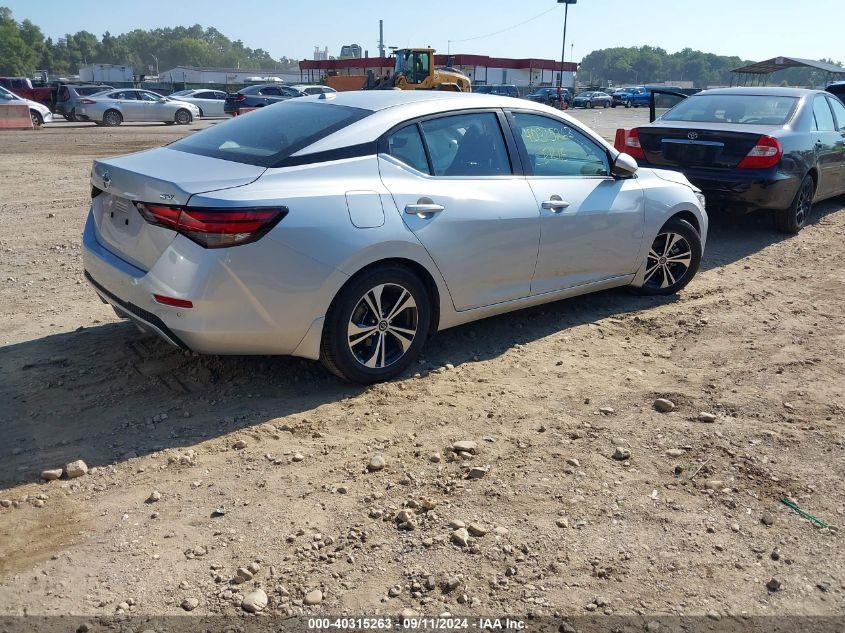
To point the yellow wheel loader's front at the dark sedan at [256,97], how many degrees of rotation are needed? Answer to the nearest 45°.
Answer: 0° — it already faces it

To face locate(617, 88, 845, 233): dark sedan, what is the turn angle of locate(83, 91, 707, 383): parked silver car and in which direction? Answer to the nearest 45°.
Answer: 0° — it already faces it

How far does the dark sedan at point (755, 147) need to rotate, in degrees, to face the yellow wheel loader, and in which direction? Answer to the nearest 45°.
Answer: approximately 90° to its left

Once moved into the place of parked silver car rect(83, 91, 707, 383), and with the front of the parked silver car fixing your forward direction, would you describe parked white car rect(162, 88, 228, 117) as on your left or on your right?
on your left

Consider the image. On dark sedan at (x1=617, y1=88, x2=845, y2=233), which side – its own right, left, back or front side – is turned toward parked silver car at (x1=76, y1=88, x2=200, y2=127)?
left

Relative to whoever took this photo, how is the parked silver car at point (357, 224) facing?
facing away from the viewer and to the right of the viewer

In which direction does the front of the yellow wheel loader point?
to the viewer's left

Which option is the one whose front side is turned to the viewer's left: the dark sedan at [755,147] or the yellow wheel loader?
the yellow wheel loader

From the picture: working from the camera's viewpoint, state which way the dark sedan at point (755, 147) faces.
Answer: facing away from the viewer and to the right of the viewer
